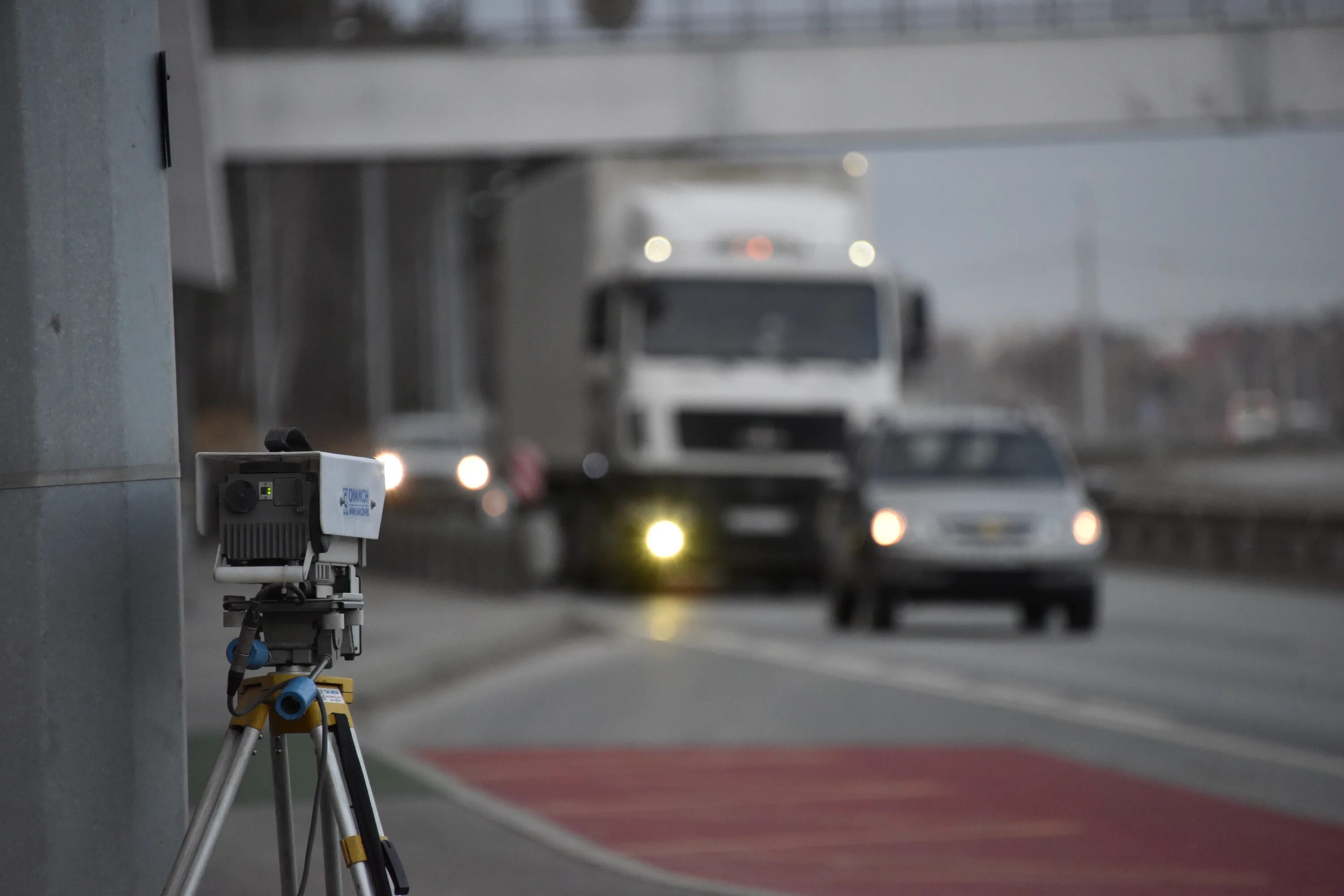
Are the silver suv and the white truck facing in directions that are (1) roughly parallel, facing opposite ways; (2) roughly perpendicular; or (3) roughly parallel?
roughly parallel

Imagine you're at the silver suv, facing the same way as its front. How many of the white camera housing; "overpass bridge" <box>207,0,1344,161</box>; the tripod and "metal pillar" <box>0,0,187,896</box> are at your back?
1

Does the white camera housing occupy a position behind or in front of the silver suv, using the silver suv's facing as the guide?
in front

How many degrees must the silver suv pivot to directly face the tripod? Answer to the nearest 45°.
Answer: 0° — it already faces it

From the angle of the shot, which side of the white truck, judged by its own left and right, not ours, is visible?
front

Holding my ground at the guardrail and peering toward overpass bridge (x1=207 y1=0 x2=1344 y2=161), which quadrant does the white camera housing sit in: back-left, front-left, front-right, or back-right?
back-left

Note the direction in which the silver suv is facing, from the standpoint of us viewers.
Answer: facing the viewer

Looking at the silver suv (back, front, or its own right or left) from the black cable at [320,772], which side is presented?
front

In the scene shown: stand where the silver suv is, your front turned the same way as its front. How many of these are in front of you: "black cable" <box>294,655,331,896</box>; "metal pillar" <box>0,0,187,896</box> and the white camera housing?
3

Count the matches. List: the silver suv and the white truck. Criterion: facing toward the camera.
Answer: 2

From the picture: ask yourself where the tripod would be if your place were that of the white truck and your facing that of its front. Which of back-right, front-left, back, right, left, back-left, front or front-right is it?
front

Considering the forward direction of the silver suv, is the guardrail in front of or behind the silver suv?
behind

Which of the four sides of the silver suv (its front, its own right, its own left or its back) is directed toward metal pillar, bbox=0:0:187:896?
front

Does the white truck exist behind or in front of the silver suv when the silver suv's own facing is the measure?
behind

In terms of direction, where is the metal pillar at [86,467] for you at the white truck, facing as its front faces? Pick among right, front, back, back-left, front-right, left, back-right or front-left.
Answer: front

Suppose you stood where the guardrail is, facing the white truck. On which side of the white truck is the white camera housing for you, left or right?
left

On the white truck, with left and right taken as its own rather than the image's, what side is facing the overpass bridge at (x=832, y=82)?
back
